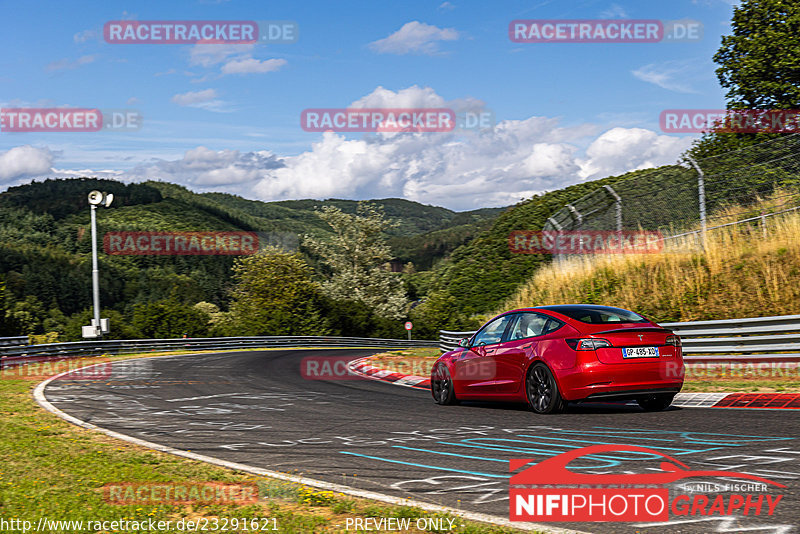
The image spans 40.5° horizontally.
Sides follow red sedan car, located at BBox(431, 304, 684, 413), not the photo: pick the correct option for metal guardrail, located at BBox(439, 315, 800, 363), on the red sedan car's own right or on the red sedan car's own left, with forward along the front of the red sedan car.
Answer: on the red sedan car's own right

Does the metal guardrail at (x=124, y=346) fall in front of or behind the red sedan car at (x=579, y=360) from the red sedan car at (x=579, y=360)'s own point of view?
in front

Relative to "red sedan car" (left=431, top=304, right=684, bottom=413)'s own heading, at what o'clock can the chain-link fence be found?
The chain-link fence is roughly at 2 o'clock from the red sedan car.

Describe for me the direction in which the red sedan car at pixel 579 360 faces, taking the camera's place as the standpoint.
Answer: facing away from the viewer and to the left of the viewer

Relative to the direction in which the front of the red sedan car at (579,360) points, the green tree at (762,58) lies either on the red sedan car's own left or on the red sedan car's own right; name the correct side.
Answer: on the red sedan car's own right

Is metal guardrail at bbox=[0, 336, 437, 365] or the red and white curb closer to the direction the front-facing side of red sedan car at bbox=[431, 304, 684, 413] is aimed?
the metal guardrail

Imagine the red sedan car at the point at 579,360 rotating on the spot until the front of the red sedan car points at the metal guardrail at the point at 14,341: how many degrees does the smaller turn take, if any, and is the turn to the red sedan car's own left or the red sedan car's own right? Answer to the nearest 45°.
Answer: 0° — it already faces it
